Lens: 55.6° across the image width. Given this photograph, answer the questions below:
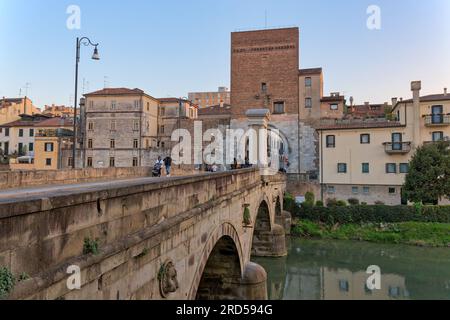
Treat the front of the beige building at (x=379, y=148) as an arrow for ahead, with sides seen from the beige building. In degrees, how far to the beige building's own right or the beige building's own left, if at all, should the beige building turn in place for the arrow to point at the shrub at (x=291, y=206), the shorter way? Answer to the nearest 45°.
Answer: approximately 45° to the beige building's own right

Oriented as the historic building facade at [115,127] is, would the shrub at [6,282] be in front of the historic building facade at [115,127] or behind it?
in front

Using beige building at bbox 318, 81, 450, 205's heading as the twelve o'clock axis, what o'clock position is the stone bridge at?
The stone bridge is roughly at 12 o'clock from the beige building.

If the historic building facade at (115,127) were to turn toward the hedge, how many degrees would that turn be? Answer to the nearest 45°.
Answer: approximately 45° to its left

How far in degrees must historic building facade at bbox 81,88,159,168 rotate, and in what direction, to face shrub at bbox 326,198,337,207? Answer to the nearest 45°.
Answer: approximately 45° to its left

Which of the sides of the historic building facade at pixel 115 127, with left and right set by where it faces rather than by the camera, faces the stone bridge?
front

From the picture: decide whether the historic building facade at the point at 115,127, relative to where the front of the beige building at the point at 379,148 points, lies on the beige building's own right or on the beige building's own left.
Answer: on the beige building's own right

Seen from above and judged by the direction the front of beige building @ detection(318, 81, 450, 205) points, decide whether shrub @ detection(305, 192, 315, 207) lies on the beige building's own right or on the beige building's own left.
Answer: on the beige building's own right

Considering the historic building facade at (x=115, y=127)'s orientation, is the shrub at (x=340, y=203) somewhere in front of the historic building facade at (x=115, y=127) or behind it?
in front

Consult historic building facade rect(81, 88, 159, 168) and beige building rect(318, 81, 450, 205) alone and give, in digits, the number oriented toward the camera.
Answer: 2

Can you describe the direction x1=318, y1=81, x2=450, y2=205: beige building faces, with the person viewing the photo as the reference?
facing the viewer

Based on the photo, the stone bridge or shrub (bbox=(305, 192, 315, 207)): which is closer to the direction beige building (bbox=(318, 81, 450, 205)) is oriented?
the stone bridge

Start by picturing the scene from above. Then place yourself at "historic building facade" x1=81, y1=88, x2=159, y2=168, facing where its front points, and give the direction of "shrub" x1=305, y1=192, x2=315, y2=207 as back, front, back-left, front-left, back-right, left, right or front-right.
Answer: front-left

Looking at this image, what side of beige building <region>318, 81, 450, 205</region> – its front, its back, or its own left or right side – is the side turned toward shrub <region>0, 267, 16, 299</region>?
front

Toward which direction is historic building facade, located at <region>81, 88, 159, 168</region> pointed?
toward the camera
